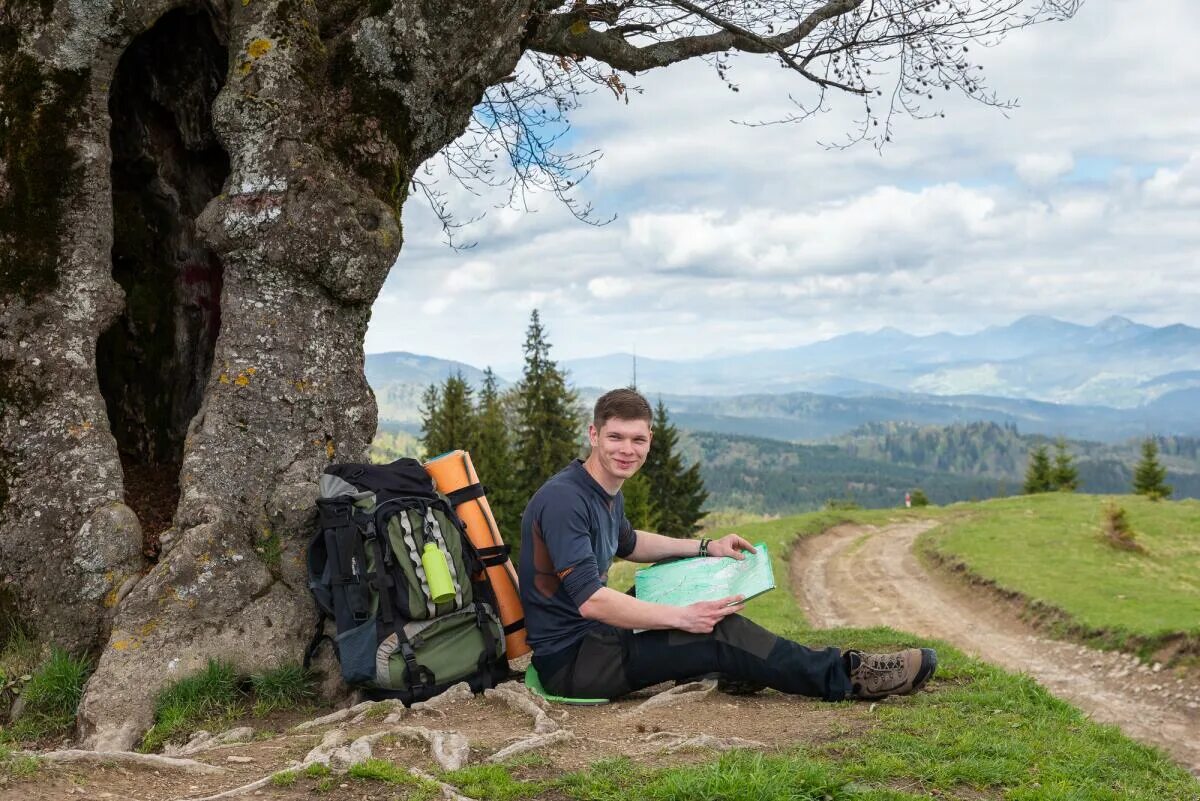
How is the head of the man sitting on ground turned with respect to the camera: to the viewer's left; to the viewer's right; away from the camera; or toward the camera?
toward the camera

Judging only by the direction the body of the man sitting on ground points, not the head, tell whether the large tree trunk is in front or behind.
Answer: behind

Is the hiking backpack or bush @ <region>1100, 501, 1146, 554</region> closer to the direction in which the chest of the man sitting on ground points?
the bush

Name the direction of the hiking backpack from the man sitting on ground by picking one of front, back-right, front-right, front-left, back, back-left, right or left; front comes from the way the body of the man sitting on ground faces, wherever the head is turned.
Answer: back

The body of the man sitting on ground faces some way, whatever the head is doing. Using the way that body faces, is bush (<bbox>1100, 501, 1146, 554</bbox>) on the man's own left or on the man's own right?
on the man's own left

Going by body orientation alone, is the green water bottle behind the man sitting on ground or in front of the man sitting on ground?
behind

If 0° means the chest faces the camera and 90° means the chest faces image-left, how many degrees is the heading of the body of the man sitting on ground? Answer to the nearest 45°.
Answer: approximately 270°
